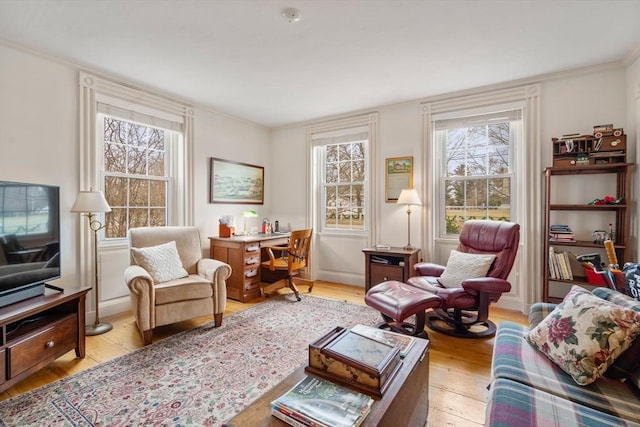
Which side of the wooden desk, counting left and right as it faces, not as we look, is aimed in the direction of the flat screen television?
right

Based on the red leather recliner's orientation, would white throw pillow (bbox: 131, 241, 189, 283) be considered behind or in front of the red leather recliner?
in front

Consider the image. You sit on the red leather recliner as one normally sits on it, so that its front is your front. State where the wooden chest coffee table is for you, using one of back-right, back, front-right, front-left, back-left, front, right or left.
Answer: front-left

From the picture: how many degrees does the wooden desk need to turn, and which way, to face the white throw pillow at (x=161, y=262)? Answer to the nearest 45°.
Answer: approximately 90° to its right

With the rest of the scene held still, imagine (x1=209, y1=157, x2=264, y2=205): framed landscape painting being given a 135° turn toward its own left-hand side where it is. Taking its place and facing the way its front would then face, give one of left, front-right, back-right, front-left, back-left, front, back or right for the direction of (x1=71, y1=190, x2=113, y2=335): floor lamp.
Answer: back-left

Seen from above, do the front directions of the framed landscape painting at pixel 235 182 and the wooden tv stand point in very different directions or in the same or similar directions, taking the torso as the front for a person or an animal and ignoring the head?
same or similar directions

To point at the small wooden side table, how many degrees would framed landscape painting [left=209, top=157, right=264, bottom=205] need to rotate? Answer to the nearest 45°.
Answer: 0° — it already faces it

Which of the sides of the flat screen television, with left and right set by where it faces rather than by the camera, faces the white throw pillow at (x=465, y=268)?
front

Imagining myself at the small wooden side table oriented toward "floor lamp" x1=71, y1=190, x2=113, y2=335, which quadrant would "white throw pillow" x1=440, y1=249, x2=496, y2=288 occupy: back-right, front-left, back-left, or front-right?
back-left

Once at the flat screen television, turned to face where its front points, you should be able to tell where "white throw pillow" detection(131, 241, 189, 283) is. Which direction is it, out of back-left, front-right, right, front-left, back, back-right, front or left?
front-left

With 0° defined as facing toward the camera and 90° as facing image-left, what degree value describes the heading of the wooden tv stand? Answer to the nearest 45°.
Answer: approximately 315°

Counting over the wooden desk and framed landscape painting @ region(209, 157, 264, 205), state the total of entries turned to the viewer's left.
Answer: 0

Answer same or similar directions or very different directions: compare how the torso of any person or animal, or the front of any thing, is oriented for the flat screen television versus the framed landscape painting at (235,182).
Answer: same or similar directions

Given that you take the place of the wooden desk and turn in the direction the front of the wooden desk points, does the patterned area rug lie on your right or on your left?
on your right

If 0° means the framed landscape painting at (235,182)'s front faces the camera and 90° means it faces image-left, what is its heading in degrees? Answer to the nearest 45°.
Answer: approximately 315°

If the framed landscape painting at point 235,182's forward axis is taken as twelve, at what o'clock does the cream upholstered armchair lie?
The cream upholstered armchair is roughly at 2 o'clock from the framed landscape painting.

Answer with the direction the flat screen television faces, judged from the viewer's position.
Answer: facing the viewer and to the right of the viewer

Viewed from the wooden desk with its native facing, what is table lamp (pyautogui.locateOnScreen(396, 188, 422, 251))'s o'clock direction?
The table lamp is roughly at 11 o'clock from the wooden desk.

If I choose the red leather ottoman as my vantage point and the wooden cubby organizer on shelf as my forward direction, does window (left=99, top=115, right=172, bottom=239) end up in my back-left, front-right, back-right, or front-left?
back-left

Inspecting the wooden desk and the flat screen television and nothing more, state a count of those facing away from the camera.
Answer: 0

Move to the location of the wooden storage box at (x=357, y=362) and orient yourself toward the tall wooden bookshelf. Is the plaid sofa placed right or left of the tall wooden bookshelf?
right
